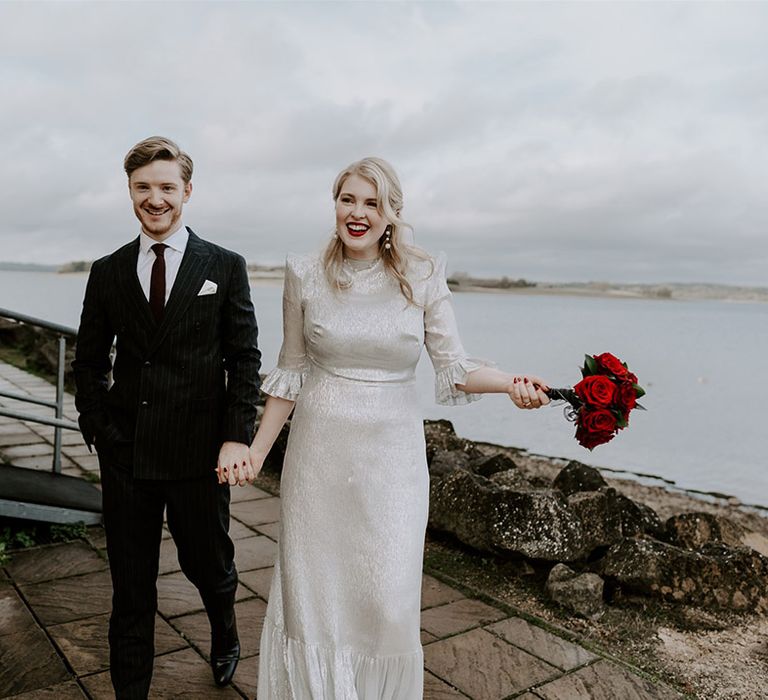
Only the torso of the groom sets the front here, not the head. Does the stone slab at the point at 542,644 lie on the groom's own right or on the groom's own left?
on the groom's own left

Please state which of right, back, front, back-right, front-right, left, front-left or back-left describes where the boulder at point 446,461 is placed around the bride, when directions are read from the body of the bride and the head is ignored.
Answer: back

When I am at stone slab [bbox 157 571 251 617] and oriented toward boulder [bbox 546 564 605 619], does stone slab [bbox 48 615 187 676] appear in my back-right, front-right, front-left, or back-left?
back-right

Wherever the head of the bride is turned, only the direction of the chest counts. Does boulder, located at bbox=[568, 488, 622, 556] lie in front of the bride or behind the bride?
behind

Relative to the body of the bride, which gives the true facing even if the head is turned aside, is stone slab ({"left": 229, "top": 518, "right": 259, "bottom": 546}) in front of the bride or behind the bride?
behind

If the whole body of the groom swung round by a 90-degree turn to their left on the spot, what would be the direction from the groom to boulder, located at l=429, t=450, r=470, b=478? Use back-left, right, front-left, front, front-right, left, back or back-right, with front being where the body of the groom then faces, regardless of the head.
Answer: front-left

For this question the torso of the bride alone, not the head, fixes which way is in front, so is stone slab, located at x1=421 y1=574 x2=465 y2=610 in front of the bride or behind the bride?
behind

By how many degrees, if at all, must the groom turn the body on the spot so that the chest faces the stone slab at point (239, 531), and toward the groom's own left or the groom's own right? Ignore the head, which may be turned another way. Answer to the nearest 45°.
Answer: approximately 180°

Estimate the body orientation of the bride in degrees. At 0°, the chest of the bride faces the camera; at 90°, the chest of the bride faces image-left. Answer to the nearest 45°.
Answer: approximately 0°

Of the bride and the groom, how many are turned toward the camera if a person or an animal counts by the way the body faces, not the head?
2

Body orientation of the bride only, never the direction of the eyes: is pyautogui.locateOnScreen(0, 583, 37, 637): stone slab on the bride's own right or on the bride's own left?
on the bride's own right
